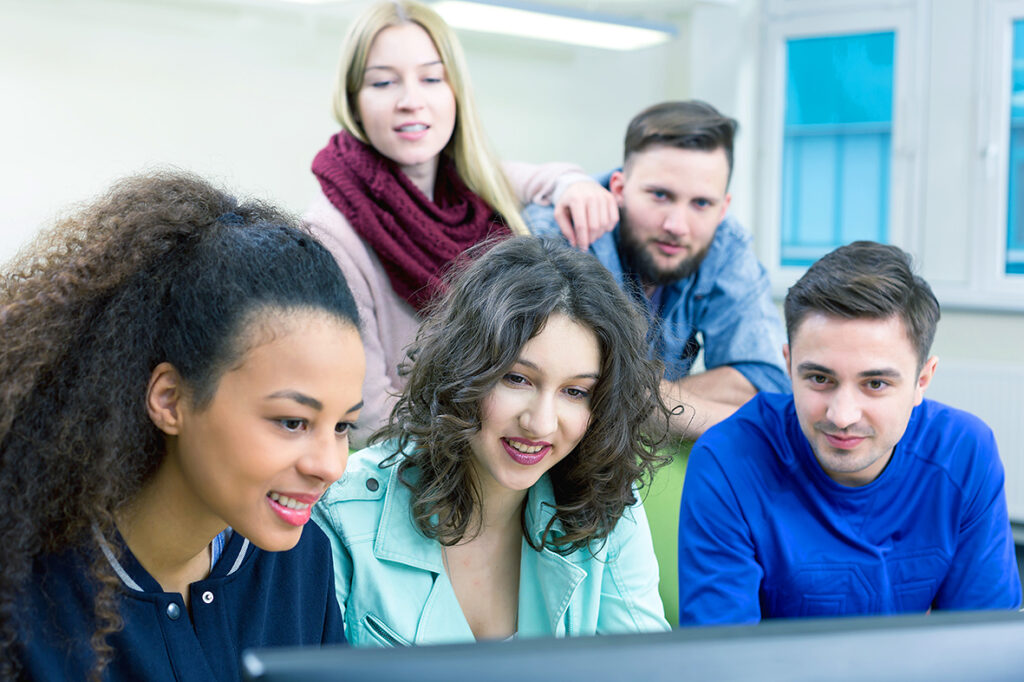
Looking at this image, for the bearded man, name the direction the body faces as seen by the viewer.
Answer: toward the camera

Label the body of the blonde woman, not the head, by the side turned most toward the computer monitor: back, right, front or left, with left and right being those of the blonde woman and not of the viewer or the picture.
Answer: front

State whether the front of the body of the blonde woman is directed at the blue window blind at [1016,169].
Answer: no

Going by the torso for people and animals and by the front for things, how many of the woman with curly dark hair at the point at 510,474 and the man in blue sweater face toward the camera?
2

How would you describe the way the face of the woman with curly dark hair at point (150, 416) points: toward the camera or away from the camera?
toward the camera

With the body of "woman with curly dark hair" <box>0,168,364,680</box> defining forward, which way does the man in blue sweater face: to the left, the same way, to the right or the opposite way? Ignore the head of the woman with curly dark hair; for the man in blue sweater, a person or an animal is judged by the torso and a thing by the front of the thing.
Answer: to the right

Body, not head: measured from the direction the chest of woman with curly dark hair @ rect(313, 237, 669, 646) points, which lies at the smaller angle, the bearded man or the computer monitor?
the computer monitor

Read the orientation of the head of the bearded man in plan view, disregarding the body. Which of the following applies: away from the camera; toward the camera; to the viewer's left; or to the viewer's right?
toward the camera

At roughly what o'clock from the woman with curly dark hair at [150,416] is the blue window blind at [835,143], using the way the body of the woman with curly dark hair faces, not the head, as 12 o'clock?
The blue window blind is roughly at 9 o'clock from the woman with curly dark hair.

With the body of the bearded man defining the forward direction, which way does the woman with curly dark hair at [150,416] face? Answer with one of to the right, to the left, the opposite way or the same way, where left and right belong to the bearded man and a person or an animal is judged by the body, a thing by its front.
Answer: to the left

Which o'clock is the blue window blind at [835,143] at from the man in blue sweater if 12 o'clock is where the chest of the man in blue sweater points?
The blue window blind is roughly at 6 o'clock from the man in blue sweater.

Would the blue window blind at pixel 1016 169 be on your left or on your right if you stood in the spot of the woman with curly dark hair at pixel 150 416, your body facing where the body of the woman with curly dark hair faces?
on your left

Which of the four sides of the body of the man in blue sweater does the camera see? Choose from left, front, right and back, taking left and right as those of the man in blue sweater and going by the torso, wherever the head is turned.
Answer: front

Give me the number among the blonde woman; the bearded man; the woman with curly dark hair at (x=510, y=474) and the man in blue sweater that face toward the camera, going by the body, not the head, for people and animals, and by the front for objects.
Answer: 4

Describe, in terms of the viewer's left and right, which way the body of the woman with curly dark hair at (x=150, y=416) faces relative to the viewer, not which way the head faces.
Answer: facing the viewer and to the right of the viewer

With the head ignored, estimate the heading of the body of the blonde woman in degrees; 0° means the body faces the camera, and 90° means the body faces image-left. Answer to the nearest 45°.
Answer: approximately 0°

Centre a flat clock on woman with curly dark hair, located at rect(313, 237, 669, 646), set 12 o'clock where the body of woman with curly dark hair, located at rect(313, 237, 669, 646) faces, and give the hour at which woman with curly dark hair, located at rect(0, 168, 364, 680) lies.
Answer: woman with curly dark hair, located at rect(0, 168, 364, 680) is roughly at 1 o'clock from woman with curly dark hair, located at rect(313, 237, 669, 646).

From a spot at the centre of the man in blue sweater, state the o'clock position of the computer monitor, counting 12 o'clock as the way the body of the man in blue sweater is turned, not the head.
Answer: The computer monitor is roughly at 12 o'clock from the man in blue sweater.

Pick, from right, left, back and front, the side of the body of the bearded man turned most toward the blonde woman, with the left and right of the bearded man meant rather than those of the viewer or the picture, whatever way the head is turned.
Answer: right
